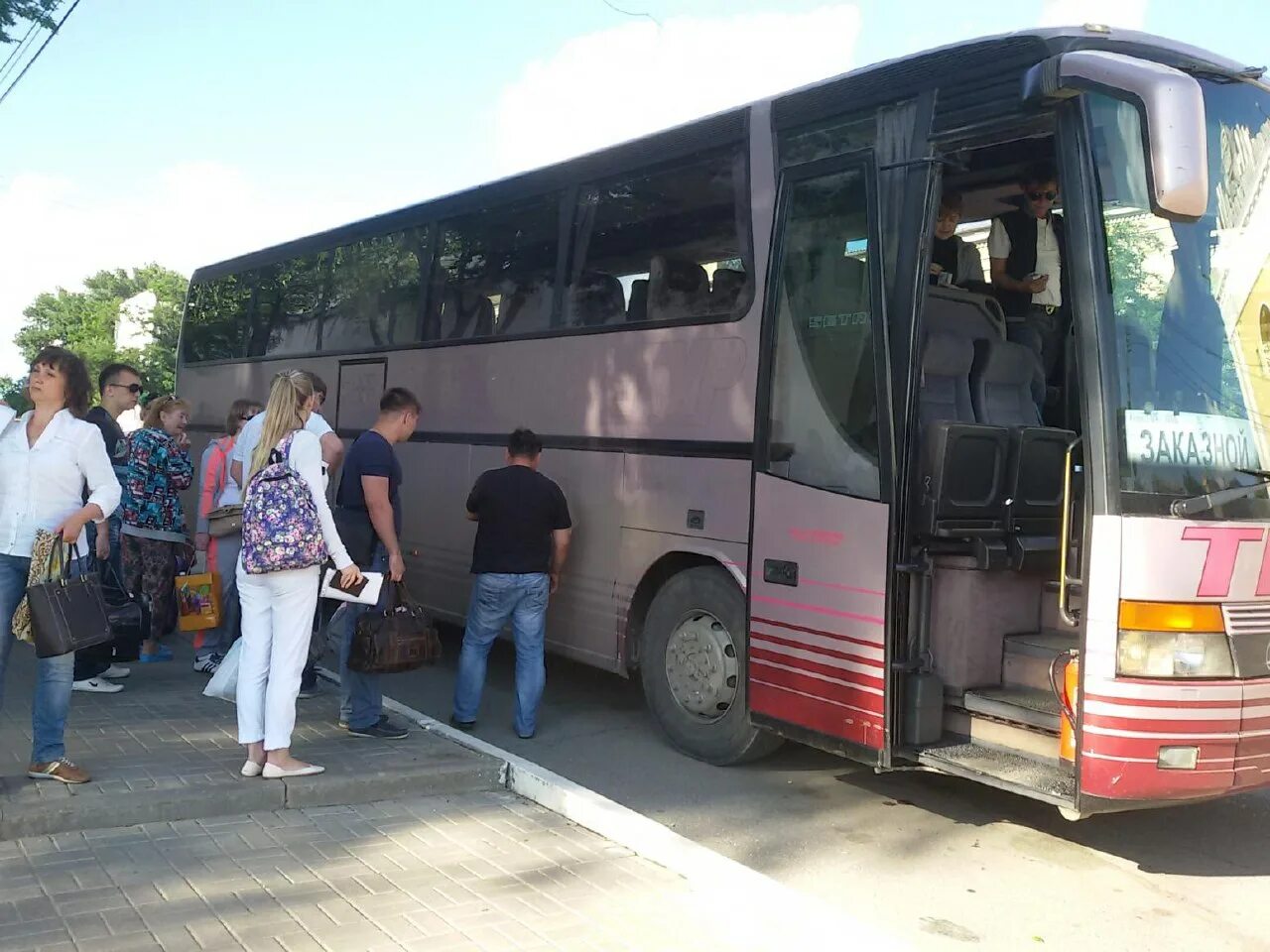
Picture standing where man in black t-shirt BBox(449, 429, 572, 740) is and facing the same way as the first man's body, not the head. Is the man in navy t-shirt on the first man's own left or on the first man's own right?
on the first man's own left

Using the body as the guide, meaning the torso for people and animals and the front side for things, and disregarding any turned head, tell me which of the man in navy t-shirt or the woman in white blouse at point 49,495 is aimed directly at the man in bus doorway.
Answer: the man in navy t-shirt

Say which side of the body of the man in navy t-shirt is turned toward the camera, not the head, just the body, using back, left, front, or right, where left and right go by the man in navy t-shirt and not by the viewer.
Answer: right

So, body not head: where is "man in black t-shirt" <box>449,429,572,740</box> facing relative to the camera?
away from the camera

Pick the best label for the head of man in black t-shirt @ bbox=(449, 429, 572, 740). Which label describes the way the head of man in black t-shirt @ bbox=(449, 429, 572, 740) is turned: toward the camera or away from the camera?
away from the camera

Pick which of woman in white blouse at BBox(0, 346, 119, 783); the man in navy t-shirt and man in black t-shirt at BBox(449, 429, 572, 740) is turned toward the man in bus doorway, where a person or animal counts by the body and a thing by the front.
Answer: the man in navy t-shirt

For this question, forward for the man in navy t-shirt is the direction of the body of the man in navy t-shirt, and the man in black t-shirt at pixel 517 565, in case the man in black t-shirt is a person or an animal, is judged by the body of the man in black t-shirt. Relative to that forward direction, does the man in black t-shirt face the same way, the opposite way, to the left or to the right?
to the left
